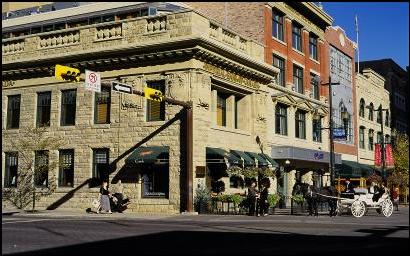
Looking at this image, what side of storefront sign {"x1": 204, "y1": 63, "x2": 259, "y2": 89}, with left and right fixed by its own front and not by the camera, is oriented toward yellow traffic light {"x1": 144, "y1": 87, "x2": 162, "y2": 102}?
right

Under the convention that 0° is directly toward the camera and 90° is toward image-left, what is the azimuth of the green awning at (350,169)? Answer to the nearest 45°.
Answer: approximately 315°

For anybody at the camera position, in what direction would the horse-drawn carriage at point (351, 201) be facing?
facing to the left of the viewer

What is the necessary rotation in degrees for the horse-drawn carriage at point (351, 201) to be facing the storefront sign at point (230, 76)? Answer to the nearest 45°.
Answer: approximately 45° to its right

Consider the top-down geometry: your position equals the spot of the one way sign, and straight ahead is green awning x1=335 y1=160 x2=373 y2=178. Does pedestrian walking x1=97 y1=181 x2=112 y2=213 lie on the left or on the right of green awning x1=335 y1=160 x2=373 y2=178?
left

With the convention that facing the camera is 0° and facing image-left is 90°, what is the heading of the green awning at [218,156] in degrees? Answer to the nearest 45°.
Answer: approximately 315°

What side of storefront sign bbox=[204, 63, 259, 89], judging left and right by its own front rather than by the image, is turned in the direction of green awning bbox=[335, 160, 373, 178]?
left

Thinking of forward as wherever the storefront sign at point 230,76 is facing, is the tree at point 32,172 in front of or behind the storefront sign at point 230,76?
behind
